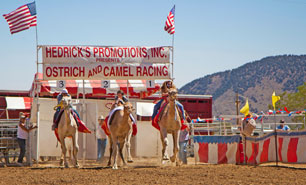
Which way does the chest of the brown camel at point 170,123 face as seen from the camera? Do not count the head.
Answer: toward the camera

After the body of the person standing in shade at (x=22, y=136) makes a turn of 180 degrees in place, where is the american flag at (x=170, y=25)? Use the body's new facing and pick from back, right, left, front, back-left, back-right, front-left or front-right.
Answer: back

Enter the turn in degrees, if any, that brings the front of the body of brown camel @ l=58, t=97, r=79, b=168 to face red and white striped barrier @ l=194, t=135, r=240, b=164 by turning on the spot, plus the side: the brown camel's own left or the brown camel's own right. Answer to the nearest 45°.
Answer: approximately 90° to the brown camel's own left

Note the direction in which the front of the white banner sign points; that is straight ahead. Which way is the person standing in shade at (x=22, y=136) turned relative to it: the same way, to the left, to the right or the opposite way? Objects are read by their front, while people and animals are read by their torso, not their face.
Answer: to the left

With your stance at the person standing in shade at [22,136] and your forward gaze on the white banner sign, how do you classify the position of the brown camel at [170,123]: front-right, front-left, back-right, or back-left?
front-right

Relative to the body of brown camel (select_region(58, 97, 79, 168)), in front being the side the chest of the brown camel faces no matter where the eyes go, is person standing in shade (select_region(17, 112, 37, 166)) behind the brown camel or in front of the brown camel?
behind

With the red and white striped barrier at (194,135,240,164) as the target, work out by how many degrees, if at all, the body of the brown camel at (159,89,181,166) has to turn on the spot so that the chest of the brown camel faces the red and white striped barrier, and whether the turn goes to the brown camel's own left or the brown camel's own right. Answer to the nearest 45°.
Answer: approximately 135° to the brown camel's own left

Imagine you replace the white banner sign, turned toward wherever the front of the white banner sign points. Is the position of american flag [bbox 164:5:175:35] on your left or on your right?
on your left

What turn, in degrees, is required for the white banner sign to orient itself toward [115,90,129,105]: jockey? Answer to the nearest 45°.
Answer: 0° — it already faces them

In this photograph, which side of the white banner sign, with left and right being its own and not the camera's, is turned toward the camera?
front

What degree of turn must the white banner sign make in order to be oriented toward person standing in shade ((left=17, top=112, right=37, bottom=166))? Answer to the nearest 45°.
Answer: approximately 90° to its right
